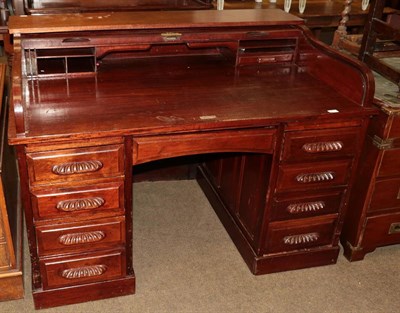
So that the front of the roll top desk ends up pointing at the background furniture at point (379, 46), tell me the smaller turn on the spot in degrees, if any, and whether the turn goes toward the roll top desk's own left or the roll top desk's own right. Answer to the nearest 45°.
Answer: approximately 135° to the roll top desk's own left

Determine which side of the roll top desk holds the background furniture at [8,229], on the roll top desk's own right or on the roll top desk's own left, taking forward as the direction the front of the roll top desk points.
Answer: on the roll top desk's own right

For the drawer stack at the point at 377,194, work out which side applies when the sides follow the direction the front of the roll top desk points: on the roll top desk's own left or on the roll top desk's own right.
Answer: on the roll top desk's own left

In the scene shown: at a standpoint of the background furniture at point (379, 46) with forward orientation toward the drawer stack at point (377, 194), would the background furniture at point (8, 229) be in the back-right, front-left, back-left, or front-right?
front-right

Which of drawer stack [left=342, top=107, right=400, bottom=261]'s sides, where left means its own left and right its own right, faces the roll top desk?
right

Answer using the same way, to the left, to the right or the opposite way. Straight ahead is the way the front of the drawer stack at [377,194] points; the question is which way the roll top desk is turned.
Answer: the same way

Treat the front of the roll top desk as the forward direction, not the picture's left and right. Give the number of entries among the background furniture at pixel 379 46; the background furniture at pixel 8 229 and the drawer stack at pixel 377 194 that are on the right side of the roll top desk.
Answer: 1

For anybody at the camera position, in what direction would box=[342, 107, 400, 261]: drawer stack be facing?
facing the viewer and to the right of the viewer

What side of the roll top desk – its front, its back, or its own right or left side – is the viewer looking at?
front

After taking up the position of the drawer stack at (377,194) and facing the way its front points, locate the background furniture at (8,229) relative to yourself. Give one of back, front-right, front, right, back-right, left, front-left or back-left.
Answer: right
